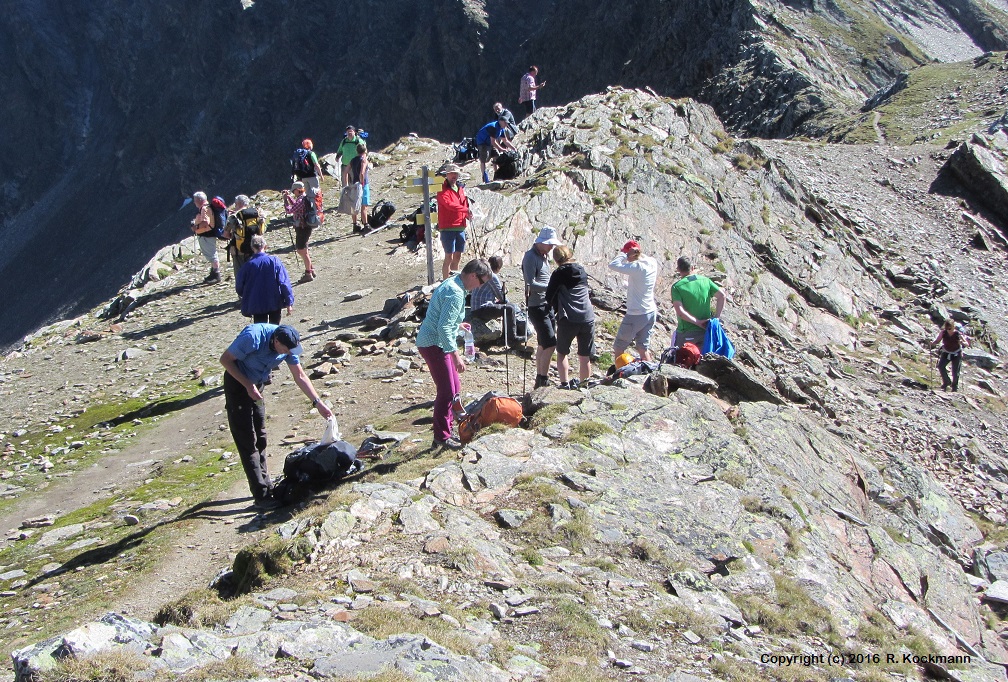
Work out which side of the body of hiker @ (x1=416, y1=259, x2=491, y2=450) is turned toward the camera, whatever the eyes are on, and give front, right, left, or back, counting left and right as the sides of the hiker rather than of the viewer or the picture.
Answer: right

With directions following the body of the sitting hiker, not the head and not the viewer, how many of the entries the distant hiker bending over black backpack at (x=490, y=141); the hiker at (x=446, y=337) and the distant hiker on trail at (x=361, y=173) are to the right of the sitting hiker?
1

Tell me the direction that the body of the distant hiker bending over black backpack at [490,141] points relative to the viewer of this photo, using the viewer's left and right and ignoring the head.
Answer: facing to the right of the viewer

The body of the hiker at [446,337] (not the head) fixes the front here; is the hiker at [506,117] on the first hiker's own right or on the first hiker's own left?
on the first hiker's own left

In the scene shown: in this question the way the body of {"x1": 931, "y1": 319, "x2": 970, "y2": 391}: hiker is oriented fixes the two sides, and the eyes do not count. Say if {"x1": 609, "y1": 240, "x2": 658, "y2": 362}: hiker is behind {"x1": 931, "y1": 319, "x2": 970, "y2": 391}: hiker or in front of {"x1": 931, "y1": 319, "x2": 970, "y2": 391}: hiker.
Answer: in front

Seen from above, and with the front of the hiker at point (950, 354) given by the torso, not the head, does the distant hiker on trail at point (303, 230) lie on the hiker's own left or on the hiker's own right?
on the hiker's own right
